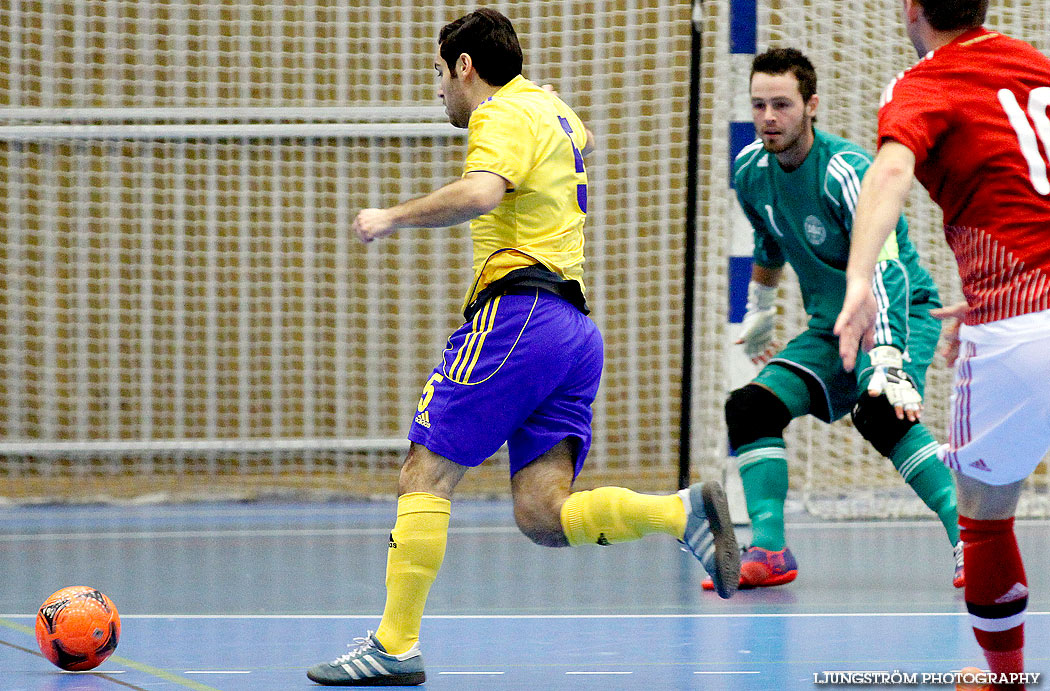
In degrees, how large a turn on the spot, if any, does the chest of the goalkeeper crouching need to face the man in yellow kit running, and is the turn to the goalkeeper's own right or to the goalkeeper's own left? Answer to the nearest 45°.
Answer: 0° — they already face them

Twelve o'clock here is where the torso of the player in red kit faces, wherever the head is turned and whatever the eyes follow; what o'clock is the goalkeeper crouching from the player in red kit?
The goalkeeper crouching is roughly at 1 o'clock from the player in red kit.

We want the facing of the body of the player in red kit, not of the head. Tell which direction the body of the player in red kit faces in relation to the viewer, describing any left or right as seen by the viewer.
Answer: facing away from the viewer and to the left of the viewer

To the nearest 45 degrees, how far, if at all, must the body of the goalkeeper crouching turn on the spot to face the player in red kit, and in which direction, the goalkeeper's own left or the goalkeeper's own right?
approximately 45° to the goalkeeper's own left

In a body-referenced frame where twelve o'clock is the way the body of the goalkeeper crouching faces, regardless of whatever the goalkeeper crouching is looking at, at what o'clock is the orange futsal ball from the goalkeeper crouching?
The orange futsal ball is roughly at 12 o'clock from the goalkeeper crouching.

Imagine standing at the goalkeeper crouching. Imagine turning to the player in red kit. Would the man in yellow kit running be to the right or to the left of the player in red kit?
right

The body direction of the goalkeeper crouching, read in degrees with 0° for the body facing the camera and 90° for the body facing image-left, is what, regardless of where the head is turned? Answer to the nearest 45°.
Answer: approximately 45°
